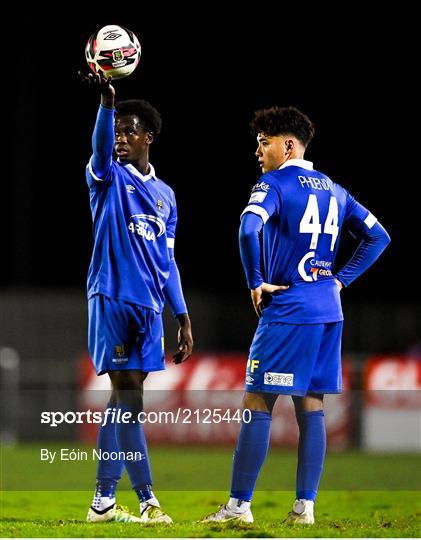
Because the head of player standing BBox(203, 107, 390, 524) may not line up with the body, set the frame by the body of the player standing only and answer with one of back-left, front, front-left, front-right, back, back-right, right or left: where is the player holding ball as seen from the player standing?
front-left

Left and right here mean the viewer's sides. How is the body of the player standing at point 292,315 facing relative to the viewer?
facing away from the viewer and to the left of the viewer

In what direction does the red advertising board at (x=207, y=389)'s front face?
toward the camera

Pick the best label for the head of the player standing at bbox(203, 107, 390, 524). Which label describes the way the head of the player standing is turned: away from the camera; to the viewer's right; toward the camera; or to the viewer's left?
to the viewer's left

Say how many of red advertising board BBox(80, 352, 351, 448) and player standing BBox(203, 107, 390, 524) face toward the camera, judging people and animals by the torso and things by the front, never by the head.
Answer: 1

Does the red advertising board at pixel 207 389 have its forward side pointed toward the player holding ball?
yes

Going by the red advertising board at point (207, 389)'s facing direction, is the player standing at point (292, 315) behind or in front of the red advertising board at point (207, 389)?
in front

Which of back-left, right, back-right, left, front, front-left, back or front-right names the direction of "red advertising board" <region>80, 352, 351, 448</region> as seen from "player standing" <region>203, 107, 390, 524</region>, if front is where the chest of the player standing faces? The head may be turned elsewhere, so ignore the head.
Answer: front-right

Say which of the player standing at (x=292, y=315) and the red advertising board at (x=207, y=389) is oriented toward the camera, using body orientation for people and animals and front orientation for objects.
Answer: the red advertising board
